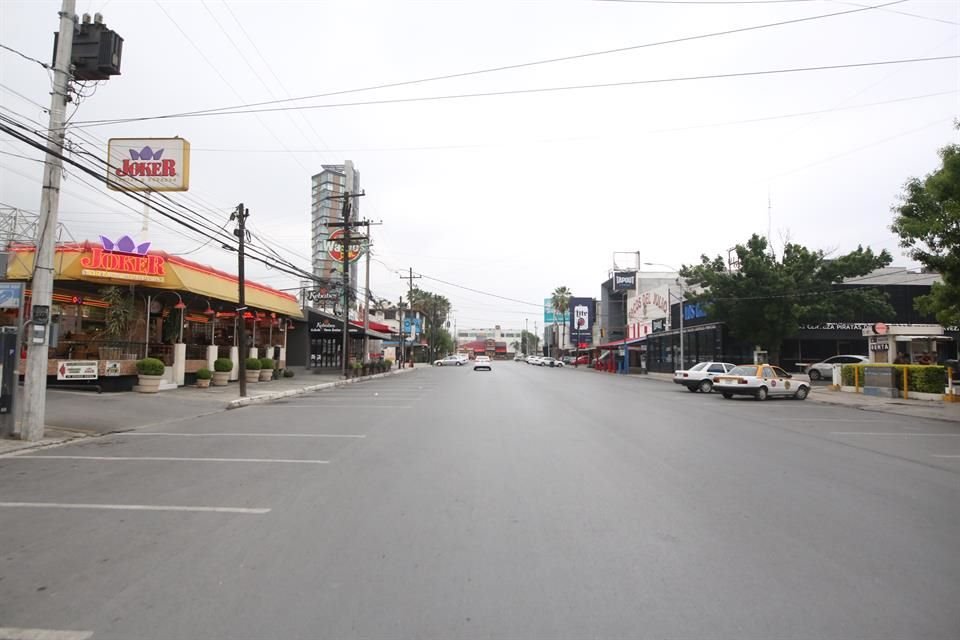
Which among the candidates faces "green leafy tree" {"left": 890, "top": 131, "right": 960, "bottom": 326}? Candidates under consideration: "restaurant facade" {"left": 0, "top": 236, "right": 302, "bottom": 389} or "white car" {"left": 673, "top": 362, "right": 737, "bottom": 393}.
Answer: the restaurant facade

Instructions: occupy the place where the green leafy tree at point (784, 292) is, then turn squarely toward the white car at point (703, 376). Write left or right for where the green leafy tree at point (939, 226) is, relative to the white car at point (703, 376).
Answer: left

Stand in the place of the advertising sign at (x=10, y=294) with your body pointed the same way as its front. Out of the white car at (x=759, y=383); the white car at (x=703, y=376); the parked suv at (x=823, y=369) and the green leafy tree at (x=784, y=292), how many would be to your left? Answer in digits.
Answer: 4

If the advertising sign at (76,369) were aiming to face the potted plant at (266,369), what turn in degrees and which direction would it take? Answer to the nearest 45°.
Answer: approximately 135° to its left

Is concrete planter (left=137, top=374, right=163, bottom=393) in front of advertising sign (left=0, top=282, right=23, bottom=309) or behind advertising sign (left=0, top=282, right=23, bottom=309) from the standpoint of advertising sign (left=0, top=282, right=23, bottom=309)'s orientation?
behind
